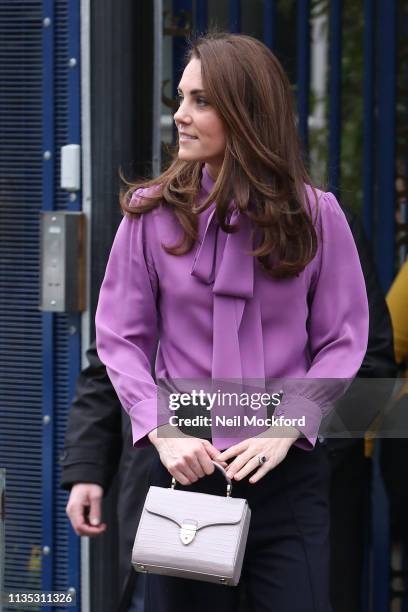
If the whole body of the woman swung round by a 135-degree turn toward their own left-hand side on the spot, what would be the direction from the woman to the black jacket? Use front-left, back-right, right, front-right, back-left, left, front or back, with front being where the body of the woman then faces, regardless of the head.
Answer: left

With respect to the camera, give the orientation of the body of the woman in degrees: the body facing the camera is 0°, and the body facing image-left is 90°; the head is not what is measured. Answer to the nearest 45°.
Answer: approximately 0°
